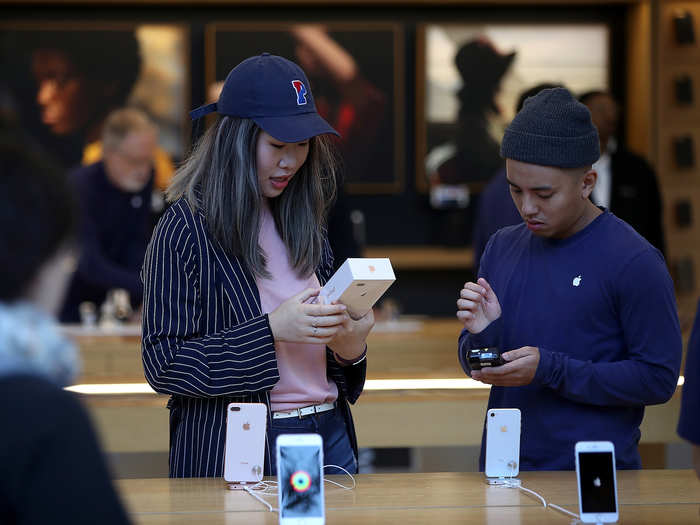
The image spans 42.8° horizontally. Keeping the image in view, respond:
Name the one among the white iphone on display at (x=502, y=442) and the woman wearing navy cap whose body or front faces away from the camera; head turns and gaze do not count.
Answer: the white iphone on display

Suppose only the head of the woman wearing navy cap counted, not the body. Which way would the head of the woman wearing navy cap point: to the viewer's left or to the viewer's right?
to the viewer's right

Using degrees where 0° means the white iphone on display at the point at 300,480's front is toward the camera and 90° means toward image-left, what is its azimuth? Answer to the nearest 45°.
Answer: approximately 0°

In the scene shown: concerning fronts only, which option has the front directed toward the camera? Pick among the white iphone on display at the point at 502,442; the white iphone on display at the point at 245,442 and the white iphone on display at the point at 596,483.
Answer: the white iphone on display at the point at 596,483

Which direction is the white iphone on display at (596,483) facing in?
toward the camera

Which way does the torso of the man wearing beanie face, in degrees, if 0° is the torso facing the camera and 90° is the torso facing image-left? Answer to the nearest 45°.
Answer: approximately 45°

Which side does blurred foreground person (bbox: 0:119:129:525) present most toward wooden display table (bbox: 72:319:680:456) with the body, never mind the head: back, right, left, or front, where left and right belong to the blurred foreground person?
front

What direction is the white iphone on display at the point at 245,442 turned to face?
away from the camera

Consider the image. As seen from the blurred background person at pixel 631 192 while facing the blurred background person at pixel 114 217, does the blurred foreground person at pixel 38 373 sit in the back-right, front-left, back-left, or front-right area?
front-left

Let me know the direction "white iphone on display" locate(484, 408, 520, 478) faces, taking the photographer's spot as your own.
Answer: facing away from the viewer

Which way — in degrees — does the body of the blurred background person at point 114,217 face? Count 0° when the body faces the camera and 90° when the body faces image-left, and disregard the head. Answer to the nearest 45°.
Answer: approximately 315°

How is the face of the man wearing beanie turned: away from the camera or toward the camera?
toward the camera

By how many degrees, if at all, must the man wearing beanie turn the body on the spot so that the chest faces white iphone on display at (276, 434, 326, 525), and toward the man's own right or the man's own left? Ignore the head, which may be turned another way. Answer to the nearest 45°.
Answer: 0° — they already face it

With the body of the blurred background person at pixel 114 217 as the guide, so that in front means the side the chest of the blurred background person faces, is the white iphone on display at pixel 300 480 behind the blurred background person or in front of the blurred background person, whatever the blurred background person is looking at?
in front

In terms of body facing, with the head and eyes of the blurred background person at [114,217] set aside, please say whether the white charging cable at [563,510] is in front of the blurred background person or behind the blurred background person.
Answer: in front
